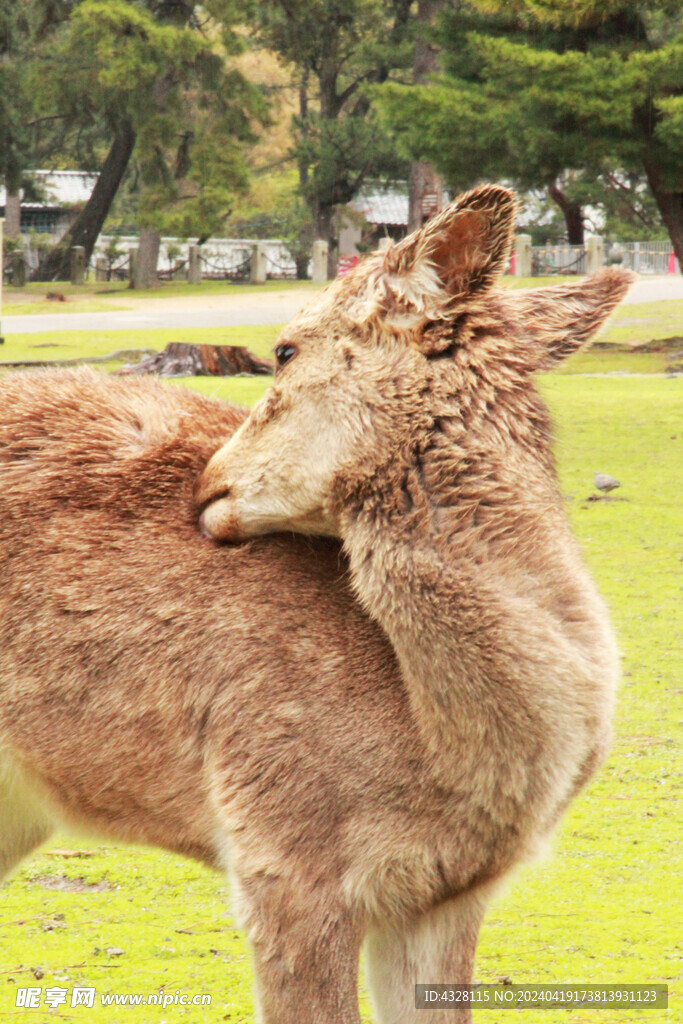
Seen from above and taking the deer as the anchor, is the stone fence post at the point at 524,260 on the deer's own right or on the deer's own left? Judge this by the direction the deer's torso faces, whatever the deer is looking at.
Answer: on the deer's own left

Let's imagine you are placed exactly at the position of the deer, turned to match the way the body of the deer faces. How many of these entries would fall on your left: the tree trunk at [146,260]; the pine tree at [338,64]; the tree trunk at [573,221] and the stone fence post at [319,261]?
4

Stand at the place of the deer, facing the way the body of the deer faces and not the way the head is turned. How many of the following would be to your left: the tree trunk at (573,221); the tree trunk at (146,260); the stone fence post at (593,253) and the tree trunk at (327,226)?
4

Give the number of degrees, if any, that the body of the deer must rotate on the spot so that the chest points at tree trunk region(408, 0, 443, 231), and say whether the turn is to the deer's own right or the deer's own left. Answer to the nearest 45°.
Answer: approximately 90° to the deer's own left

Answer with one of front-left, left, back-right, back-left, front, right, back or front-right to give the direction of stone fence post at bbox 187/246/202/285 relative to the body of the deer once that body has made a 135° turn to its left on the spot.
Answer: front-right

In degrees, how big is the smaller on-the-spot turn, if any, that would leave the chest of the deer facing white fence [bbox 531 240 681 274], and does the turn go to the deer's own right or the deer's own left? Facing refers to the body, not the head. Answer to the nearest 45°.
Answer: approximately 90° to the deer's own left

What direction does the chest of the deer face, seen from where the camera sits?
to the viewer's right

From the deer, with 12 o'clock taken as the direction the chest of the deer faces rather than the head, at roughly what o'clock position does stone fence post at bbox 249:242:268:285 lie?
The stone fence post is roughly at 9 o'clock from the deer.

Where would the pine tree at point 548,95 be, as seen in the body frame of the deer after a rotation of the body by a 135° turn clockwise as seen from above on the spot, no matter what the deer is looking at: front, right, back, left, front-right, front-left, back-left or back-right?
back-right

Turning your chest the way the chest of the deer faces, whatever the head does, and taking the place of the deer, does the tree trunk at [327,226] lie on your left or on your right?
on your left

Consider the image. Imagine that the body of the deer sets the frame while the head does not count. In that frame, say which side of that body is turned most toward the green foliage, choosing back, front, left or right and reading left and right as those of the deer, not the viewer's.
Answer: left

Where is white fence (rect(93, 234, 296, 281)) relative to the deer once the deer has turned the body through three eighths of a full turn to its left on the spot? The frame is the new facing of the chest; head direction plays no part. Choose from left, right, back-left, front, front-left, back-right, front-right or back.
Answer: front-right

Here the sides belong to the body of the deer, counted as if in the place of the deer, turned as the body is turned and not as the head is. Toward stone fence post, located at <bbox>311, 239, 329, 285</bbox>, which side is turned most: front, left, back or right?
left

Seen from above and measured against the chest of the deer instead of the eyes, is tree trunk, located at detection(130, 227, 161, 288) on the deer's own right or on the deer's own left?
on the deer's own left
